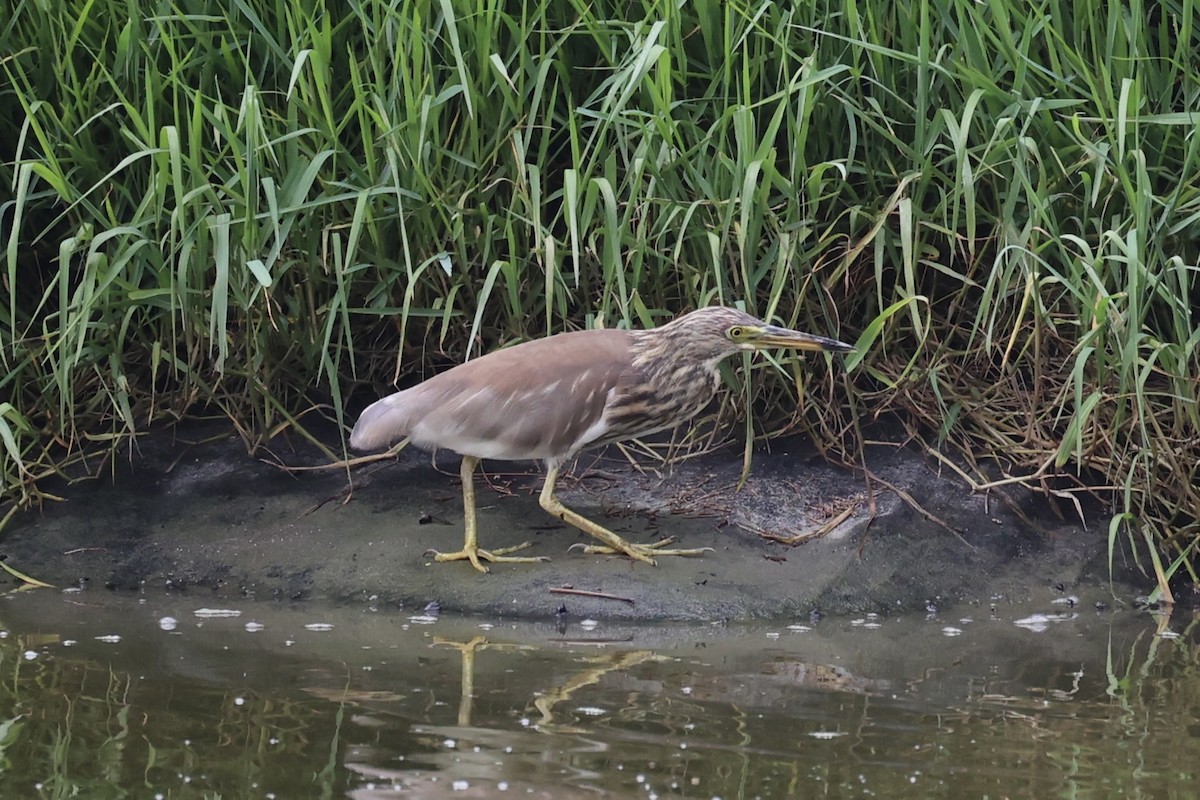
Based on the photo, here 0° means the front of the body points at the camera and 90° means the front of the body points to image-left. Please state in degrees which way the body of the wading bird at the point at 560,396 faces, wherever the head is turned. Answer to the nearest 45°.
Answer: approximately 270°
